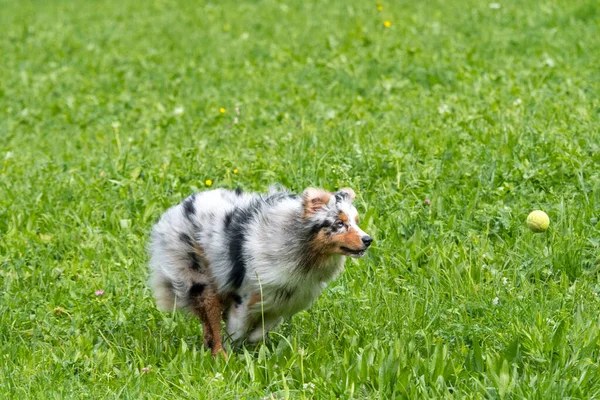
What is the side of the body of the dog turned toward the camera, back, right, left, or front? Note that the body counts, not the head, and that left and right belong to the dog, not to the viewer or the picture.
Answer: right

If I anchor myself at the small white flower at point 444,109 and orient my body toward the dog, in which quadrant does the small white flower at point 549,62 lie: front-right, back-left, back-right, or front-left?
back-left

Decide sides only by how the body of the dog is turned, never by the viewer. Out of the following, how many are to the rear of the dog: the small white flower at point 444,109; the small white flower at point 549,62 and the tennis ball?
0

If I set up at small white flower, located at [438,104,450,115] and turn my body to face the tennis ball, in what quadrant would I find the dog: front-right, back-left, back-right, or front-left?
front-right

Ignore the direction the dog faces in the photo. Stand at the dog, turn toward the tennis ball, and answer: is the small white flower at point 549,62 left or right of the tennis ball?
left

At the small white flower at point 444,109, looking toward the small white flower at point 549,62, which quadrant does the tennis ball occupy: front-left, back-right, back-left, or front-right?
back-right

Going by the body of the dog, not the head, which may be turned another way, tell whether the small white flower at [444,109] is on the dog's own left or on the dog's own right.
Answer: on the dog's own left

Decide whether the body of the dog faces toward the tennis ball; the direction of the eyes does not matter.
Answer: yes

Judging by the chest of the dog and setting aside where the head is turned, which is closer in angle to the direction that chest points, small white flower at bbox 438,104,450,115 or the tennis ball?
the tennis ball

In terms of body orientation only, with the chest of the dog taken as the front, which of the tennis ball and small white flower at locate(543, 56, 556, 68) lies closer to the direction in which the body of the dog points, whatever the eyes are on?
the tennis ball
